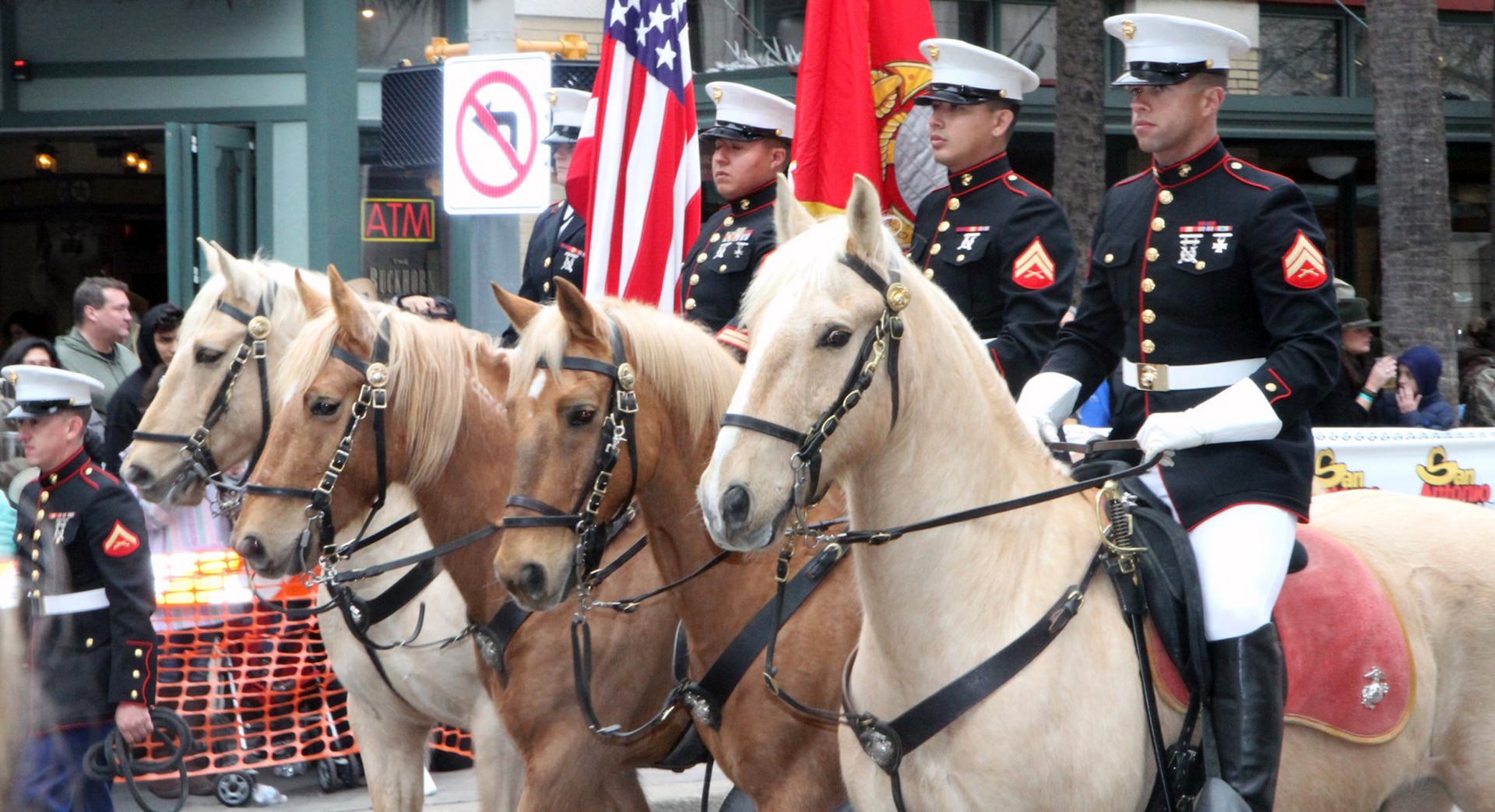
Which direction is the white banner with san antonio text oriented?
toward the camera

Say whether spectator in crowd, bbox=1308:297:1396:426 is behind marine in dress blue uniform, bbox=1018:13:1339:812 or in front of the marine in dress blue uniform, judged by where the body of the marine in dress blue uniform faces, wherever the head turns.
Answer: behind

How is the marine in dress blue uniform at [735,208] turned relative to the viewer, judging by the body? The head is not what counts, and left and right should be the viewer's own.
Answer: facing the viewer and to the left of the viewer

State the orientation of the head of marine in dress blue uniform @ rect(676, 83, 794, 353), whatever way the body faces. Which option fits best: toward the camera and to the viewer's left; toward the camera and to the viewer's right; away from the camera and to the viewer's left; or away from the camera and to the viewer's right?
toward the camera and to the viewer's left

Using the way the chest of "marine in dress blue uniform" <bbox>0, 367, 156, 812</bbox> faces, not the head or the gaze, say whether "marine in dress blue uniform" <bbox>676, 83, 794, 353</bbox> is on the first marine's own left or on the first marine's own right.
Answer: on the first marine's own left

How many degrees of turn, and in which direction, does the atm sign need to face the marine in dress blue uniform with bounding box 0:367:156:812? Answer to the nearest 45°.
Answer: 0° — it already faces them

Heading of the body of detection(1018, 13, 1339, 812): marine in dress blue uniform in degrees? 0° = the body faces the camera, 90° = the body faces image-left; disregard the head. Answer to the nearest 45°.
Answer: approximately 45°

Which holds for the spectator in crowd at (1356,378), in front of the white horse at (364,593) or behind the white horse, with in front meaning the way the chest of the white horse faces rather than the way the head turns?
behind
